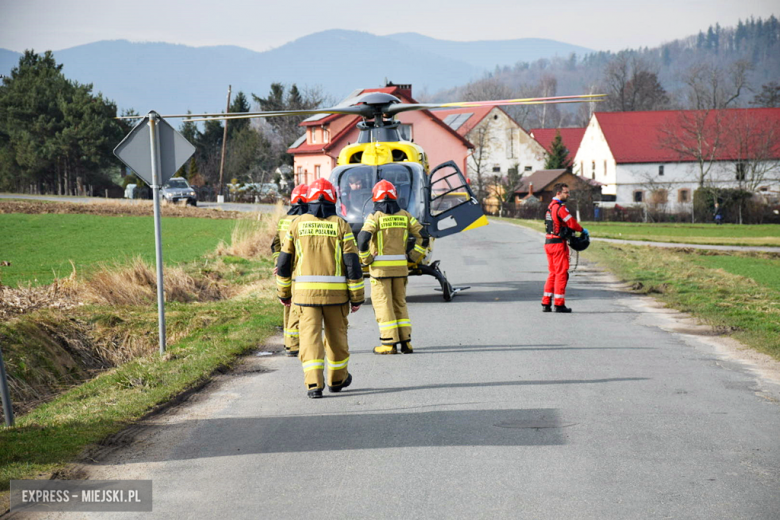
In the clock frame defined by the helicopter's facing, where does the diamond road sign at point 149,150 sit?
The diamond road sign is roughly at 1 o'clock from the helicopter.

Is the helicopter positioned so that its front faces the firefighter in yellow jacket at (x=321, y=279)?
yes

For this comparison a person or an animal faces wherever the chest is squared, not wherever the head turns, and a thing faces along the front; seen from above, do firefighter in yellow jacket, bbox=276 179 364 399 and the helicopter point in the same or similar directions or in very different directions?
very different directions

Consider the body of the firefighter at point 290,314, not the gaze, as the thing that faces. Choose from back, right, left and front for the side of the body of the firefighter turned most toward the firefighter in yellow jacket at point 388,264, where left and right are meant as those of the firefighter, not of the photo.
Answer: right

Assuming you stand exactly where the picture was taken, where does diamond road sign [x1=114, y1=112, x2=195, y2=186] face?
facing away from the viewer

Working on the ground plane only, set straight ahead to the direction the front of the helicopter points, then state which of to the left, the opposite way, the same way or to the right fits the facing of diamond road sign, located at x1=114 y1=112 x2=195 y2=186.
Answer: the opposite way

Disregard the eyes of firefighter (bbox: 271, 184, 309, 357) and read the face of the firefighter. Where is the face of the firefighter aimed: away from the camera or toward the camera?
away from the camera

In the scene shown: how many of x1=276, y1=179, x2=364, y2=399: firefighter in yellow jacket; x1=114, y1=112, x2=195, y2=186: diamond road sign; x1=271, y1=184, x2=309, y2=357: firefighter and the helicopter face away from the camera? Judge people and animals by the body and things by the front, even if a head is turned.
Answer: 3

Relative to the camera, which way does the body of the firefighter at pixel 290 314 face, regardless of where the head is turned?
away from the camera

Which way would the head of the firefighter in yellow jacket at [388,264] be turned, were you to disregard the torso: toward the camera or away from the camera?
away from the camera

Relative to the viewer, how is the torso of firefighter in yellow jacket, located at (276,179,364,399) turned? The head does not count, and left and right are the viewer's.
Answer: facing away from the viewer
